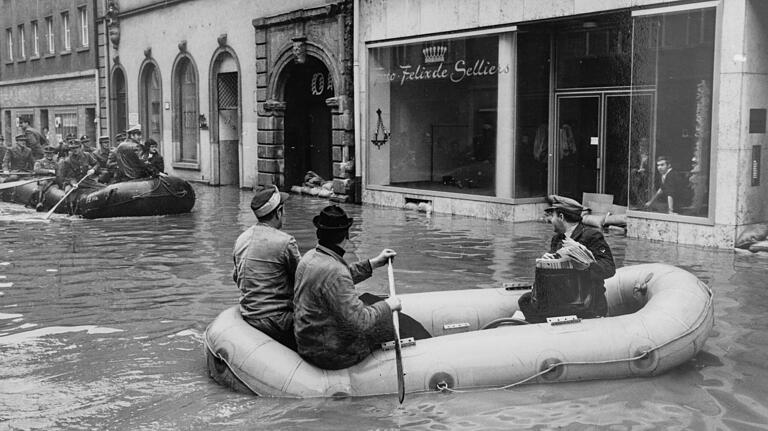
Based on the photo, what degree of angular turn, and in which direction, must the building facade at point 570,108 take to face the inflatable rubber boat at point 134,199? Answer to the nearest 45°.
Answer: approximately 45° to its right

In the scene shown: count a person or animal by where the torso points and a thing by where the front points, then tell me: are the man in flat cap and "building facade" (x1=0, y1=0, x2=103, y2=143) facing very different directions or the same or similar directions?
very different directions

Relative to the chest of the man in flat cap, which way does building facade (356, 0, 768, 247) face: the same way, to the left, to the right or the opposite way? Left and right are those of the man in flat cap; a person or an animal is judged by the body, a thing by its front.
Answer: the opposite way

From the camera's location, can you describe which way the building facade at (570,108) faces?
facing the viewer and to the left of the viewer

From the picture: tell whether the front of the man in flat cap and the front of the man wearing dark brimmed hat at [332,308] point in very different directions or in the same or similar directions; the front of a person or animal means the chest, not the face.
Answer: same or similar directions

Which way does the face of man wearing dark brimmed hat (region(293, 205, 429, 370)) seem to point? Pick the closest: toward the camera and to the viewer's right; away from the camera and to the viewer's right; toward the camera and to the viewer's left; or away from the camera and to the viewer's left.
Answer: away from the camera and to the viewer's right

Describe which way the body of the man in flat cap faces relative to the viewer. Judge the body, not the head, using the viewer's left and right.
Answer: facing away from the viewer and to the right of the viewer

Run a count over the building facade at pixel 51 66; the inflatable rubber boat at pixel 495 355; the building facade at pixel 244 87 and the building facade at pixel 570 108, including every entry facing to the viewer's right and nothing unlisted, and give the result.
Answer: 1

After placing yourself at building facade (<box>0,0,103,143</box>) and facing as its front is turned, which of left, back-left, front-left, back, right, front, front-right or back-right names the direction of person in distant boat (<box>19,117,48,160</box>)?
front-left

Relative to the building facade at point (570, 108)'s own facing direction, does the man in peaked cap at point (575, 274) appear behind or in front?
in front

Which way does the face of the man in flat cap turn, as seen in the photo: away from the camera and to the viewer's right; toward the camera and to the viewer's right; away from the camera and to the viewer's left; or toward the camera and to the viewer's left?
away from the camera and to the viewer's right

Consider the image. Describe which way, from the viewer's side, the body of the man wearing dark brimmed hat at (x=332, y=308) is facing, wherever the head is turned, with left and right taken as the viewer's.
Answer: facing away from the viewer and to the right of the viewer
